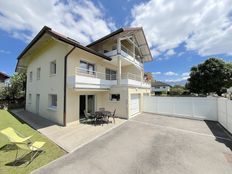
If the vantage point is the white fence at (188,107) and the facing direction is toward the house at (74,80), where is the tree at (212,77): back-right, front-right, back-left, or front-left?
back-right

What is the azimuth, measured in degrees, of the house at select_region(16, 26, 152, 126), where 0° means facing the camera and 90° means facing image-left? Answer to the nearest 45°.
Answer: approximately 315°

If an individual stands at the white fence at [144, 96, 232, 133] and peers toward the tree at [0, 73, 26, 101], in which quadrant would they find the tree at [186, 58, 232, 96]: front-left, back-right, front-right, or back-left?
back-right

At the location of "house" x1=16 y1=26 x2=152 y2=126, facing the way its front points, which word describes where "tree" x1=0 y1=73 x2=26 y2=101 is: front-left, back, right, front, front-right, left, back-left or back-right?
back

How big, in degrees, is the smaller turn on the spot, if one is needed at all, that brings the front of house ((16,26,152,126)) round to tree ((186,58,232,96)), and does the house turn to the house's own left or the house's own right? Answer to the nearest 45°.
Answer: approximately 45° to the house's own left
